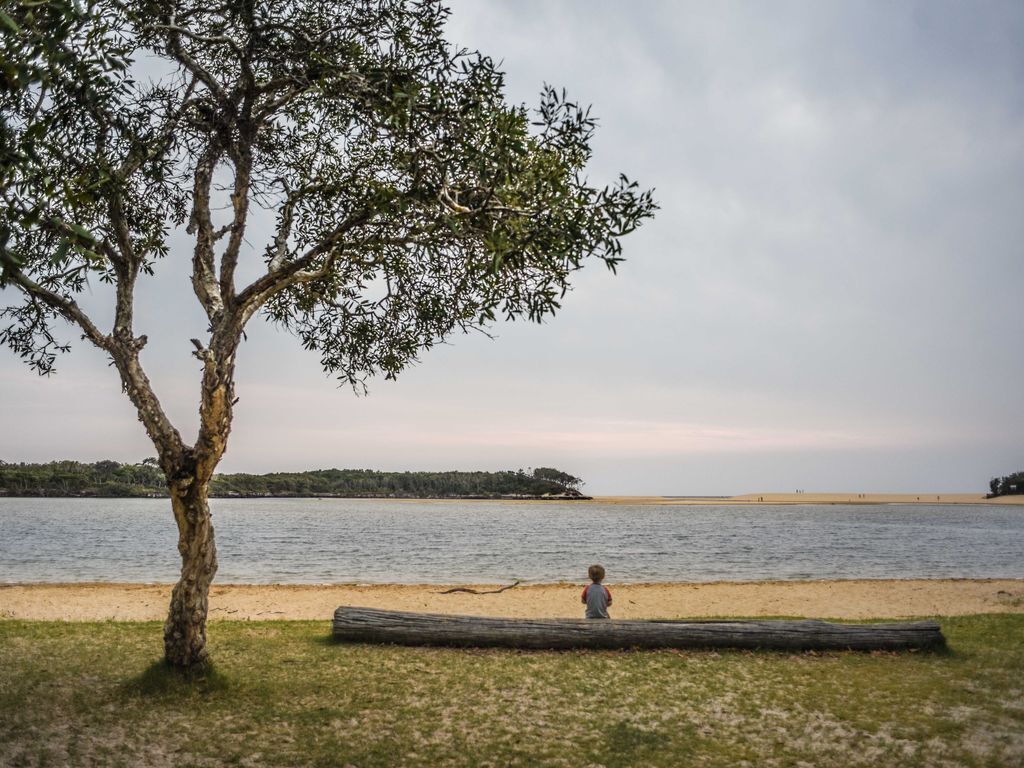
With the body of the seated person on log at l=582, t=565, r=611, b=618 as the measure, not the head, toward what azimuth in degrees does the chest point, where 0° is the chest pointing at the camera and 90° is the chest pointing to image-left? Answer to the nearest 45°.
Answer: approximately 180°

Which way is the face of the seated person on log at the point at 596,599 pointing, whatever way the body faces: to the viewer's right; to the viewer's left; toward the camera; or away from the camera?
away from the camera
